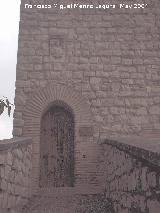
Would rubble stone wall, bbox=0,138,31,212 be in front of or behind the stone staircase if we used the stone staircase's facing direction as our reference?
in front

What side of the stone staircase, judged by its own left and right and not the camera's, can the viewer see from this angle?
front

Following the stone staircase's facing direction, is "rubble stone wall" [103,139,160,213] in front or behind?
in front
